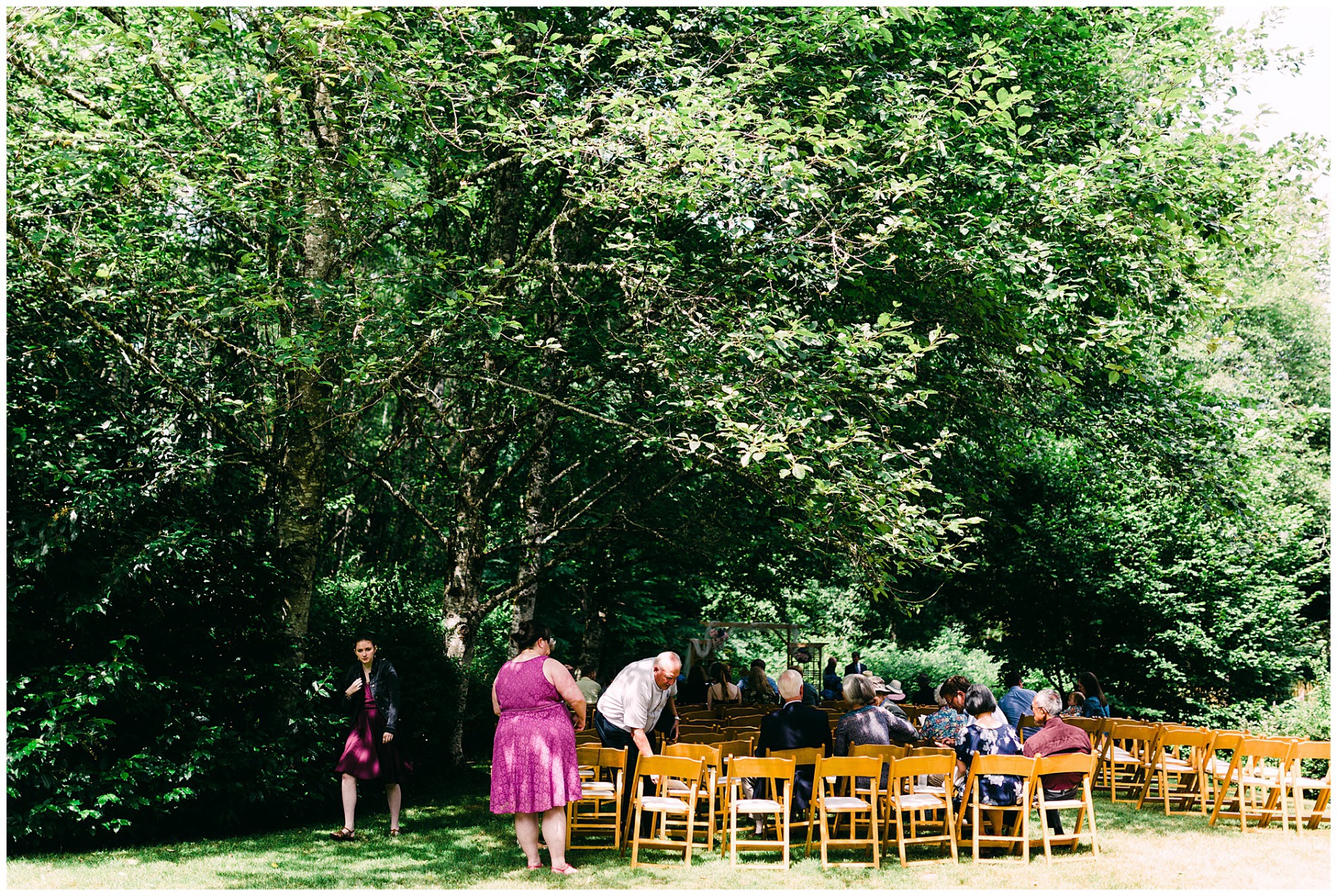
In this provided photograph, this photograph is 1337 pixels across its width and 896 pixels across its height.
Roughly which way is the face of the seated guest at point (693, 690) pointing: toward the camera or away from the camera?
away from the camera

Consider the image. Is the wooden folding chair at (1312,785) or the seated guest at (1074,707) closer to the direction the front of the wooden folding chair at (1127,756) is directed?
the seated guest

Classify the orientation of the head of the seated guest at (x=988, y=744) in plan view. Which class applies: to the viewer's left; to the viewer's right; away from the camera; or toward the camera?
away from the camera

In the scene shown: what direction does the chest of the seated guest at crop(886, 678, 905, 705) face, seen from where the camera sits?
away from the camera

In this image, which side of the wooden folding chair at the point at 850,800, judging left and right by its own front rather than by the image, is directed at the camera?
back

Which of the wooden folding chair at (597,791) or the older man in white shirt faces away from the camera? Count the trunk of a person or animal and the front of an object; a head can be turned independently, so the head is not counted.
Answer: the wooden folding chair

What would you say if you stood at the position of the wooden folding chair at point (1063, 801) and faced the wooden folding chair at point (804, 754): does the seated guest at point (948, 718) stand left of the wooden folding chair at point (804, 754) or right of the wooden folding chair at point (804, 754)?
right

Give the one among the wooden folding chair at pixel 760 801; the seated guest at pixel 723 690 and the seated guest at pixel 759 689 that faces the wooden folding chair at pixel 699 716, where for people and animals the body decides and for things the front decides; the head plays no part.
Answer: the wooden folding chair at pixel 760 801

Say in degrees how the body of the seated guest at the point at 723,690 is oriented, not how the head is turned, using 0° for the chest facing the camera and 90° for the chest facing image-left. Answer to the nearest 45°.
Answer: approximately 180°

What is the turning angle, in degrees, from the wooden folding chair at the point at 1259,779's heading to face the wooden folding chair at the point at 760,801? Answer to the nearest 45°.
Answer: approximately 90° to its left

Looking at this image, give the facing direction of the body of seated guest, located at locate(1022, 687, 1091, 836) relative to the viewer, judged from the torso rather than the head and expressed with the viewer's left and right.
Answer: facing away from the viewer and to the left of the viewer

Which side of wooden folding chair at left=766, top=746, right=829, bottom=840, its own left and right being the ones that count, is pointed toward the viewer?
back

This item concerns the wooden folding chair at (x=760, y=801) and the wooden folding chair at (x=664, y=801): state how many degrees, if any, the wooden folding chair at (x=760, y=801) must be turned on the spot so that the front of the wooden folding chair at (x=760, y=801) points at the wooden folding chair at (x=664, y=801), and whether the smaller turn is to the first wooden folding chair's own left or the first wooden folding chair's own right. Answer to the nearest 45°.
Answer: approximately 90° to the first wooden folding chair's own left

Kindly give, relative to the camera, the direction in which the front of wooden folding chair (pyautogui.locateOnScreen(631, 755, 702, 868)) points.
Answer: facing away from the viewer

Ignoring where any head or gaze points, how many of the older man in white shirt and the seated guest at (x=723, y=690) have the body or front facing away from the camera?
1

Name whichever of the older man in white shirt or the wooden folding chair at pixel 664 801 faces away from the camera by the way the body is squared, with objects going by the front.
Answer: the wooden folding chair
